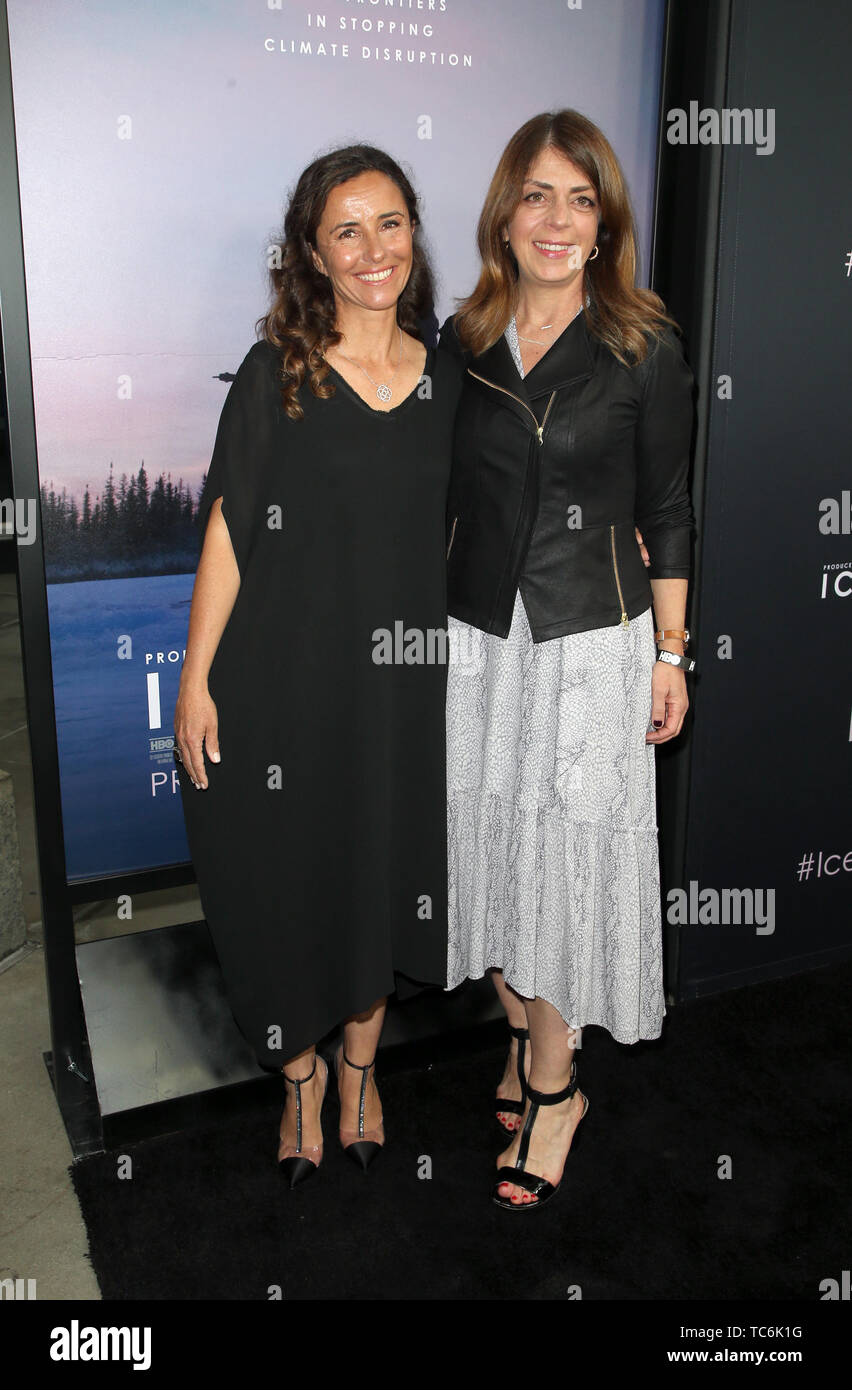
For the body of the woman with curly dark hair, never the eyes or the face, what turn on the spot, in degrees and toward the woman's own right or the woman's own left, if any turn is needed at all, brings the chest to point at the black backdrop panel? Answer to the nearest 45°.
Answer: approximately 135° to the woman's own left

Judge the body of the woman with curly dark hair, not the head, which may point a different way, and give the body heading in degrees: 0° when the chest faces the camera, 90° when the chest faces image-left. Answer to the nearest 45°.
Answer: approximately 0°
